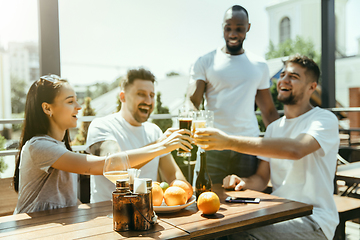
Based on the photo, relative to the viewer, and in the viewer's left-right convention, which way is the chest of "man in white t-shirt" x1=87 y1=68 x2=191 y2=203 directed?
facing the viewer and to the right of the viewer

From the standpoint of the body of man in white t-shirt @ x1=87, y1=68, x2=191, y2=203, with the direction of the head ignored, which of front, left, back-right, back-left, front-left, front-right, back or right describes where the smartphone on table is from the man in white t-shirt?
front

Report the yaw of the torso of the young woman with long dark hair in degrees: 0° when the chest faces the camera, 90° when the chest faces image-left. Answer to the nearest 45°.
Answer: approximately 270°

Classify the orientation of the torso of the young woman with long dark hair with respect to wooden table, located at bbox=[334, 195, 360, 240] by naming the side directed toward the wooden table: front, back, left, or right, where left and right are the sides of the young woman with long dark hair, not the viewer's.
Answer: front

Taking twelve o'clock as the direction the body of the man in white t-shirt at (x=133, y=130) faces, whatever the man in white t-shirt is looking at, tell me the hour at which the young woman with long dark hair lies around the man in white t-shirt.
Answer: The young woman with long dark hair is roughly at 3 o'clock from the man in white t-shirt.

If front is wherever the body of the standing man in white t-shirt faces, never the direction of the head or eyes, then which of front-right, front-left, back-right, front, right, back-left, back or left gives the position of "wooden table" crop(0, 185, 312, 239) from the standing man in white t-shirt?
front

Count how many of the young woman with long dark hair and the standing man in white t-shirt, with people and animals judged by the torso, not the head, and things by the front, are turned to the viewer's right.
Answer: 1

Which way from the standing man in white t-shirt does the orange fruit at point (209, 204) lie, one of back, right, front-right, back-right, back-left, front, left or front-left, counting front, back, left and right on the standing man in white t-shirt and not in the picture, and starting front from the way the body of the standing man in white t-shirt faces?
front

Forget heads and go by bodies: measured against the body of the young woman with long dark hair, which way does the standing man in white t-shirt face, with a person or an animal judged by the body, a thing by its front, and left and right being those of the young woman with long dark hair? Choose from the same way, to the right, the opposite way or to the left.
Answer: to the right

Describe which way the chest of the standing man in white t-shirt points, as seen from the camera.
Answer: toward the camera
